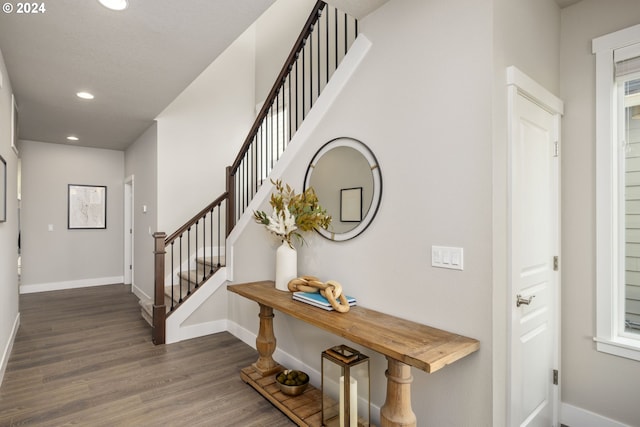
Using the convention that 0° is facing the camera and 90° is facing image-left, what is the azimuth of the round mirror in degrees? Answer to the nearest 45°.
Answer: approximately 45°

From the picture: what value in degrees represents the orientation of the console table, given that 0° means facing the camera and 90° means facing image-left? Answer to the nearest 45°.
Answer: approximately 45°

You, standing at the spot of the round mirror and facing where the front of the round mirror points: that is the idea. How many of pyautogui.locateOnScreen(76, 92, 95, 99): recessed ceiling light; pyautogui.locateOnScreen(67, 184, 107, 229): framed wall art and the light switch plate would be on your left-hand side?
1

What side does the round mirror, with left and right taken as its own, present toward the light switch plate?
left

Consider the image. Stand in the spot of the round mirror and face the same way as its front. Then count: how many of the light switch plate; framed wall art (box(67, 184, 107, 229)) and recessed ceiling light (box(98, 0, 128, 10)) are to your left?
1

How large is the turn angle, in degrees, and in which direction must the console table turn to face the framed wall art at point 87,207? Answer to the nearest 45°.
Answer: approximately 90° to its right

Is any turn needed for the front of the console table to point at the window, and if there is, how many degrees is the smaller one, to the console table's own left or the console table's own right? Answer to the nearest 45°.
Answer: approximately 135° to the console table's own left

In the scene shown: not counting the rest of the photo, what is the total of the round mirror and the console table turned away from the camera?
0

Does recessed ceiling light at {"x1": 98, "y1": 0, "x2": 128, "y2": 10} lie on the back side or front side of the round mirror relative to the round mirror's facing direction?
on the front side
